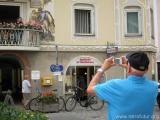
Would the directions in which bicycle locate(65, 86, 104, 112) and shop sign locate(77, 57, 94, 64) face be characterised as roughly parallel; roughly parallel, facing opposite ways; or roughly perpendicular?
roughly perpendicular

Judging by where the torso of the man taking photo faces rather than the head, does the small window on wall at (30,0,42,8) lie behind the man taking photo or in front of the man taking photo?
in front

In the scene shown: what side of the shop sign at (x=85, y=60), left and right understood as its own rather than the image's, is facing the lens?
front

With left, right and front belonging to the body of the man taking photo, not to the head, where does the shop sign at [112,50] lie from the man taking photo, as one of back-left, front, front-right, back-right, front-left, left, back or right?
front-right

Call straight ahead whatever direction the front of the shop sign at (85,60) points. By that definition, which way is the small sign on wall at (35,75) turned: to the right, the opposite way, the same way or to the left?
the same way

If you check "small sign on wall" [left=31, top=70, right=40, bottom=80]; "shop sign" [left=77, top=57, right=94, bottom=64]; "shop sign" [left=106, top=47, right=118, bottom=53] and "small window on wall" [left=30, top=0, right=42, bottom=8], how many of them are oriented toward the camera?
4
